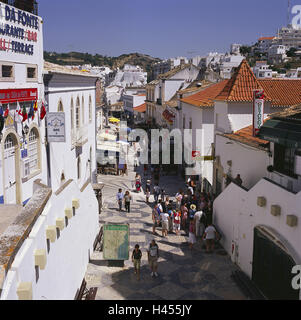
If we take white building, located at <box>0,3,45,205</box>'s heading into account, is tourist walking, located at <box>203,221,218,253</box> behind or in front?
in front

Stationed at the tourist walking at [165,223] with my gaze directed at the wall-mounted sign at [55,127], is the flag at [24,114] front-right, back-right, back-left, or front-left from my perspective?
front-left

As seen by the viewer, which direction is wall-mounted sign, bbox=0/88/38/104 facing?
toward the camera

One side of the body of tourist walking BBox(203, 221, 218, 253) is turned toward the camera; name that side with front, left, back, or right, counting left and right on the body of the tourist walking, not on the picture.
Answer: back

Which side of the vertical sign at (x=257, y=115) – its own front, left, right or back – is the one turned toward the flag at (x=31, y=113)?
right

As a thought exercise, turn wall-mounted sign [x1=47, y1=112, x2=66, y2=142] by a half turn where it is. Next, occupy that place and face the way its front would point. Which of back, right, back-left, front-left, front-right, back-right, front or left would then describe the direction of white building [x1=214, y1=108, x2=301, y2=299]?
back-right

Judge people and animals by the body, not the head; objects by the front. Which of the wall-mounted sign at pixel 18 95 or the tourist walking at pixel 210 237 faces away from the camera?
the tourist walking

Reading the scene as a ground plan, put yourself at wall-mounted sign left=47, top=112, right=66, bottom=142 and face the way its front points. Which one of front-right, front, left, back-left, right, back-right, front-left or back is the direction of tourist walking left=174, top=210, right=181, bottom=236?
left

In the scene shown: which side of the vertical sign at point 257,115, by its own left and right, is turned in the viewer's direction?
front
